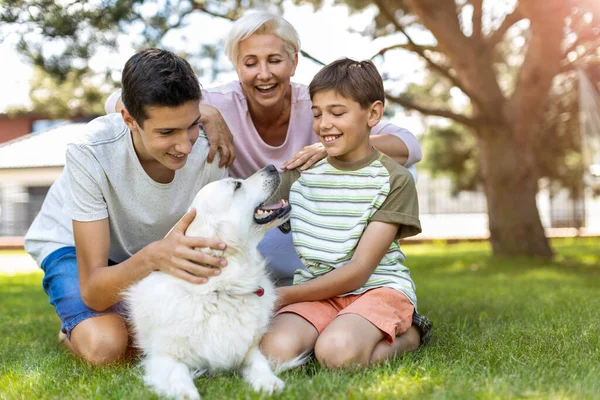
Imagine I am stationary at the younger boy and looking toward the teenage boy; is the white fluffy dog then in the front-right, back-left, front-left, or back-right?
front-left

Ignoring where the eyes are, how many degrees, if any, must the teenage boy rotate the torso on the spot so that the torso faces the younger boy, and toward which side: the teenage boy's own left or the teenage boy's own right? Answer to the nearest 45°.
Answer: approximately 45° to the teenage boy's own left

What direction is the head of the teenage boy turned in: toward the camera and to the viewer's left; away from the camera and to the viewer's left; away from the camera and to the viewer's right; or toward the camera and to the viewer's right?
toward the camera and to the viewer's right

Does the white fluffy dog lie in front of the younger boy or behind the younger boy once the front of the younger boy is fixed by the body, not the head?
in front

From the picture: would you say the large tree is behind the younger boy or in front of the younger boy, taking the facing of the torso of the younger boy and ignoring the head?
behind

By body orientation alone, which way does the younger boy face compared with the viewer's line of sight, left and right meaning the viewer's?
facing the viewer and to the left of the viewer

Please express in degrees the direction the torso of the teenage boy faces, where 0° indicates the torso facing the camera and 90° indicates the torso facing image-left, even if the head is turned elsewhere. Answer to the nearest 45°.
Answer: approximately 315°

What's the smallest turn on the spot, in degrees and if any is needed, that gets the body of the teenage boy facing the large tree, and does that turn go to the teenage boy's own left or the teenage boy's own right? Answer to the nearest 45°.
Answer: approximately 90° to the teenage boy's own left

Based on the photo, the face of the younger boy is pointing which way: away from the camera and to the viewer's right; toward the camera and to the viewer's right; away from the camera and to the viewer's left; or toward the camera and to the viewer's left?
toward the camera and to the viewer's left

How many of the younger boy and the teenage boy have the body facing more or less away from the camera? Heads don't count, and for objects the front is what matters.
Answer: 0

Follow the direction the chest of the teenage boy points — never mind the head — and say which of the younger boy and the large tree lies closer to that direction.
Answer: the younger boy
